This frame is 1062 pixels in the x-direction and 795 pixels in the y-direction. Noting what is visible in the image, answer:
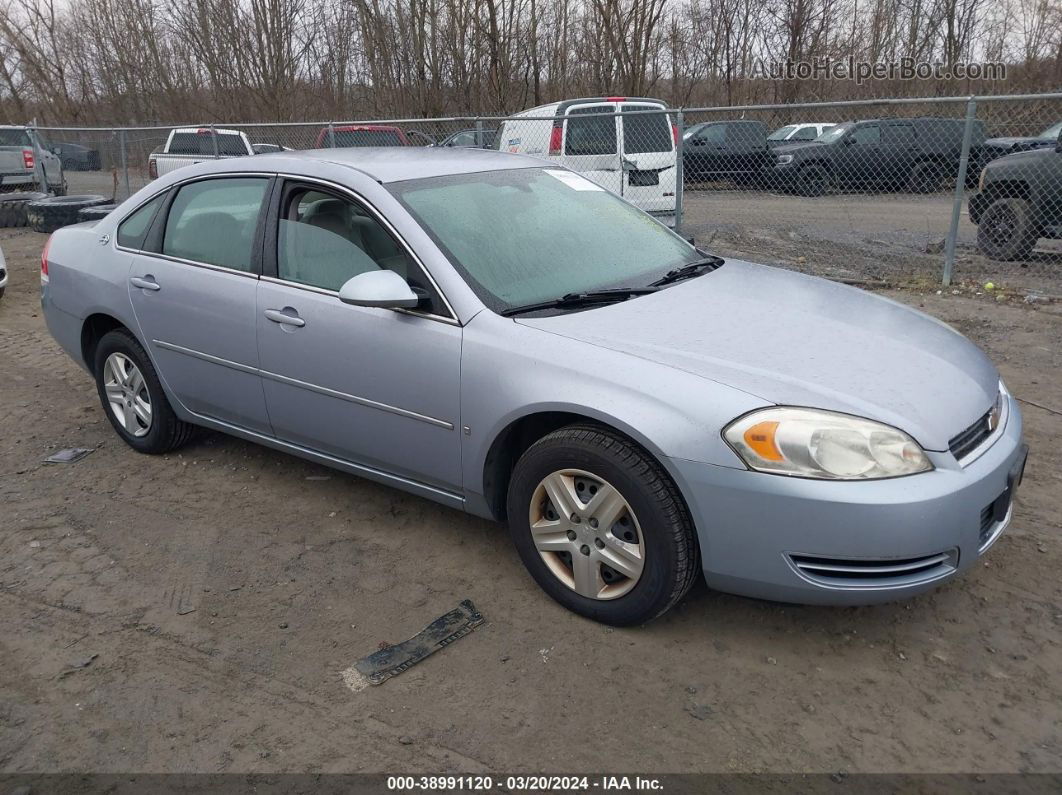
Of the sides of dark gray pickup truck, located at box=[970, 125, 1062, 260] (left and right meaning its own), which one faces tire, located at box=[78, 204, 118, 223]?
front

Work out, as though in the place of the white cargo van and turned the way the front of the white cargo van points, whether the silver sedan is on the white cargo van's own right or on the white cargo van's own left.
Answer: on the white cargo van's own left

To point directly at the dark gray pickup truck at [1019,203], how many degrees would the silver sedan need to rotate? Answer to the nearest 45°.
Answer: approximately 90° to its left

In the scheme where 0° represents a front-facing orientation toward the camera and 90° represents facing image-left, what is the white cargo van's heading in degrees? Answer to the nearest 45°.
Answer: approximately 135°

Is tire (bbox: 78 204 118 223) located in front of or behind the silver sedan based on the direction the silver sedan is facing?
behind

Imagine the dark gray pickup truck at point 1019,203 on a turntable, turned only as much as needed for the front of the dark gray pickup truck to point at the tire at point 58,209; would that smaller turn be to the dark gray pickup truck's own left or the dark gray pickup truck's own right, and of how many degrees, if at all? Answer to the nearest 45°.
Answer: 0° — it already faces it

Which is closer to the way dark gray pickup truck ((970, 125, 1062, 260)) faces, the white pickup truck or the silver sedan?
the white pickup truck

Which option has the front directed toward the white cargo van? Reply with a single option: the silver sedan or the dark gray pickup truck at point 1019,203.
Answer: the dark gray pickup truck

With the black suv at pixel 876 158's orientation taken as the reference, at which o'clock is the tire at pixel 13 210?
The tire is roughly at 11 o'clock from the black suv.

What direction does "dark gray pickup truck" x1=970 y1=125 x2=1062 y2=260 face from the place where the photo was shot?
facing to the left of the viewer

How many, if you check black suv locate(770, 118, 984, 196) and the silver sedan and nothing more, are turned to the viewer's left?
1

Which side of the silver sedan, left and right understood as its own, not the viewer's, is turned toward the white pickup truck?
back

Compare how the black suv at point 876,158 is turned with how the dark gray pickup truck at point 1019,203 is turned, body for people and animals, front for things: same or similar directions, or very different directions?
same or similar directions

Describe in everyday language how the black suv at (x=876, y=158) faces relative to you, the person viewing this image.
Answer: facing to the left of the viewer

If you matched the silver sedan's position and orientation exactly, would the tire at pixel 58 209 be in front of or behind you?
behind

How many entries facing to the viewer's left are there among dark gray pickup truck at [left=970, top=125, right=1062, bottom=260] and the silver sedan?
1

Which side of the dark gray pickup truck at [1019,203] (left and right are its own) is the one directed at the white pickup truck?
front

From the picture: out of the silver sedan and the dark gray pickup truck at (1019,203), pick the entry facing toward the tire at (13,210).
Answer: the dark gray pickup truck
